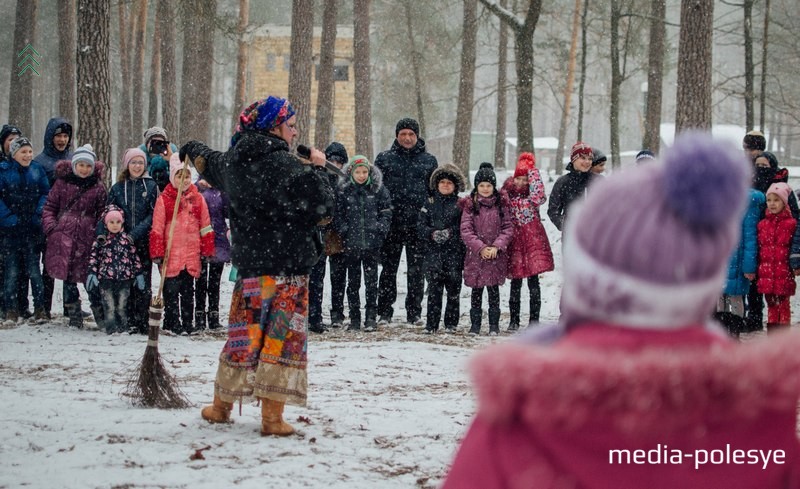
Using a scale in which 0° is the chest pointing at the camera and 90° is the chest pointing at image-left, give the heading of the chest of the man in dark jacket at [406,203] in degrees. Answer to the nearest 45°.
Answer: approximately 0°

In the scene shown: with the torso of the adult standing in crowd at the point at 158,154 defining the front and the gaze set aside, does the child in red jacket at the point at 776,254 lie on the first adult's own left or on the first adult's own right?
on the first adult's own left

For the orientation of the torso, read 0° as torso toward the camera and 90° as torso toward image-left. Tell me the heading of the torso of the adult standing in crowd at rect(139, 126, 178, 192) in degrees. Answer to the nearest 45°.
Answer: approximately 0°

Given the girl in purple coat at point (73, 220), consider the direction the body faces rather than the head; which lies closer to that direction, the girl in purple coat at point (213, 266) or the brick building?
the girl in purple coat

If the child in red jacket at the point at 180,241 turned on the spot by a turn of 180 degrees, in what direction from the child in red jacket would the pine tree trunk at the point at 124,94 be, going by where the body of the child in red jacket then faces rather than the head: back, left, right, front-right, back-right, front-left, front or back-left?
front

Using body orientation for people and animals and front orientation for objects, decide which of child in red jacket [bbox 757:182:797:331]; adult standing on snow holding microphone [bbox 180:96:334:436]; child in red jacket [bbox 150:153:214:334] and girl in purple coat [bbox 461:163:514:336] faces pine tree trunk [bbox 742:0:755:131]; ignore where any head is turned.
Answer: the adult standing on snow holding microphone

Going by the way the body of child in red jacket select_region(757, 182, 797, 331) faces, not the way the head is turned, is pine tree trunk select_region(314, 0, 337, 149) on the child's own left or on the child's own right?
on the child's own right

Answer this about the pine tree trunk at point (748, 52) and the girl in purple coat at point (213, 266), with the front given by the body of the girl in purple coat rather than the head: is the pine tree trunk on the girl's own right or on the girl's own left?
on the girl's own left

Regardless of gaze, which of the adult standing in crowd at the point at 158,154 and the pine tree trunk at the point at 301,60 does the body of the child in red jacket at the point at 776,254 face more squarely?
the adult standing in crowd

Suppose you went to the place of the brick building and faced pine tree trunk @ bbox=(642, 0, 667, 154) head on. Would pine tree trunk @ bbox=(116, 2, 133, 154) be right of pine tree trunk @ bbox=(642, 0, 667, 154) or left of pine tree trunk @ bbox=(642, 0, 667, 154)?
right
